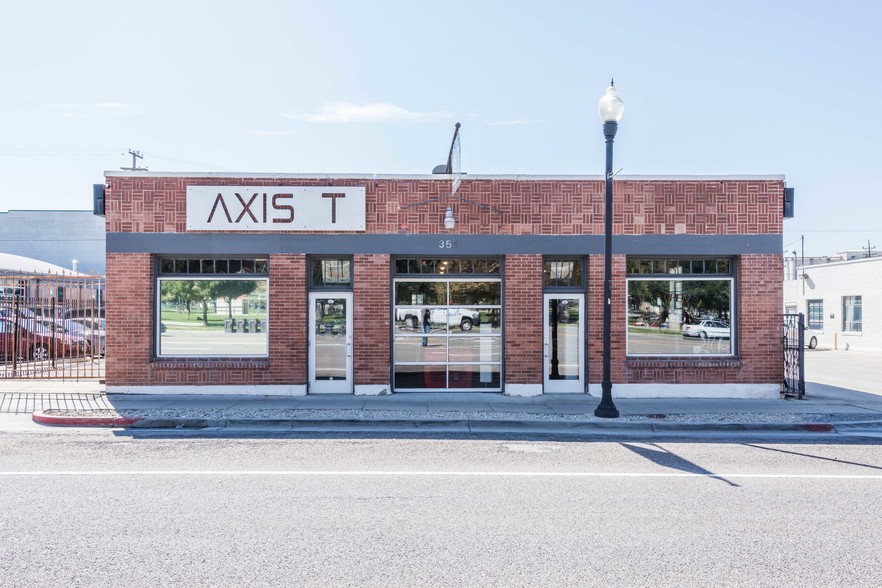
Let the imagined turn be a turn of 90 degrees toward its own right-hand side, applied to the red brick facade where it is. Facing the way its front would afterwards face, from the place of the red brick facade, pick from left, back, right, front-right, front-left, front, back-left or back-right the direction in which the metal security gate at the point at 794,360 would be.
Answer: back

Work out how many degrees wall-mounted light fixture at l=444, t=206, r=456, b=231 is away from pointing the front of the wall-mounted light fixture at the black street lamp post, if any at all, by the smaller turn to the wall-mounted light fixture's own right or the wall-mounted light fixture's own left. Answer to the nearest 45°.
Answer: approximately 45° to the wall-mounted light fixture's own left

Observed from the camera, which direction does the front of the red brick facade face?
facing the viewer

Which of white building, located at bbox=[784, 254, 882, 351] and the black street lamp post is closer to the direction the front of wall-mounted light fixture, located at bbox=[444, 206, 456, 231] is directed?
the black street lamp post

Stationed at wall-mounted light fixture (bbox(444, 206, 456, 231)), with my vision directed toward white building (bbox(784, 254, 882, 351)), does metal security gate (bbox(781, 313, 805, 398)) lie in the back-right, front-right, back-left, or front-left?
front-right

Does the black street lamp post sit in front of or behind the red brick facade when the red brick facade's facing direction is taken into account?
in front

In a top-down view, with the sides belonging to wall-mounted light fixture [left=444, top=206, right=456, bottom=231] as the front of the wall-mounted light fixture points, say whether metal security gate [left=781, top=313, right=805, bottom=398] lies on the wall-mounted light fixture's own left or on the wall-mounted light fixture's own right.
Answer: on the wall-mounted light fixture's own left
